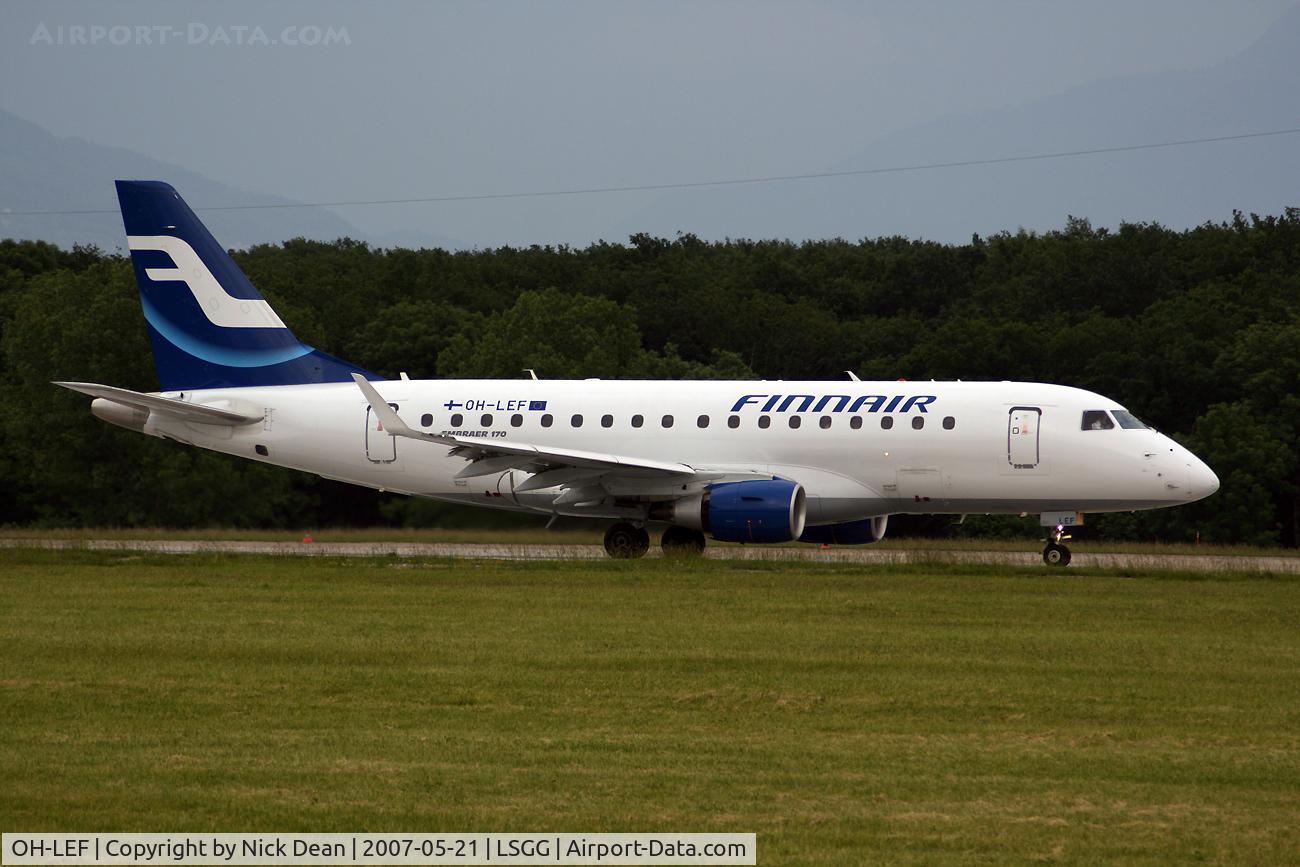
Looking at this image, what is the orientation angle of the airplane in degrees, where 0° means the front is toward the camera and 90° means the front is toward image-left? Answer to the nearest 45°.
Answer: approximately 270°
